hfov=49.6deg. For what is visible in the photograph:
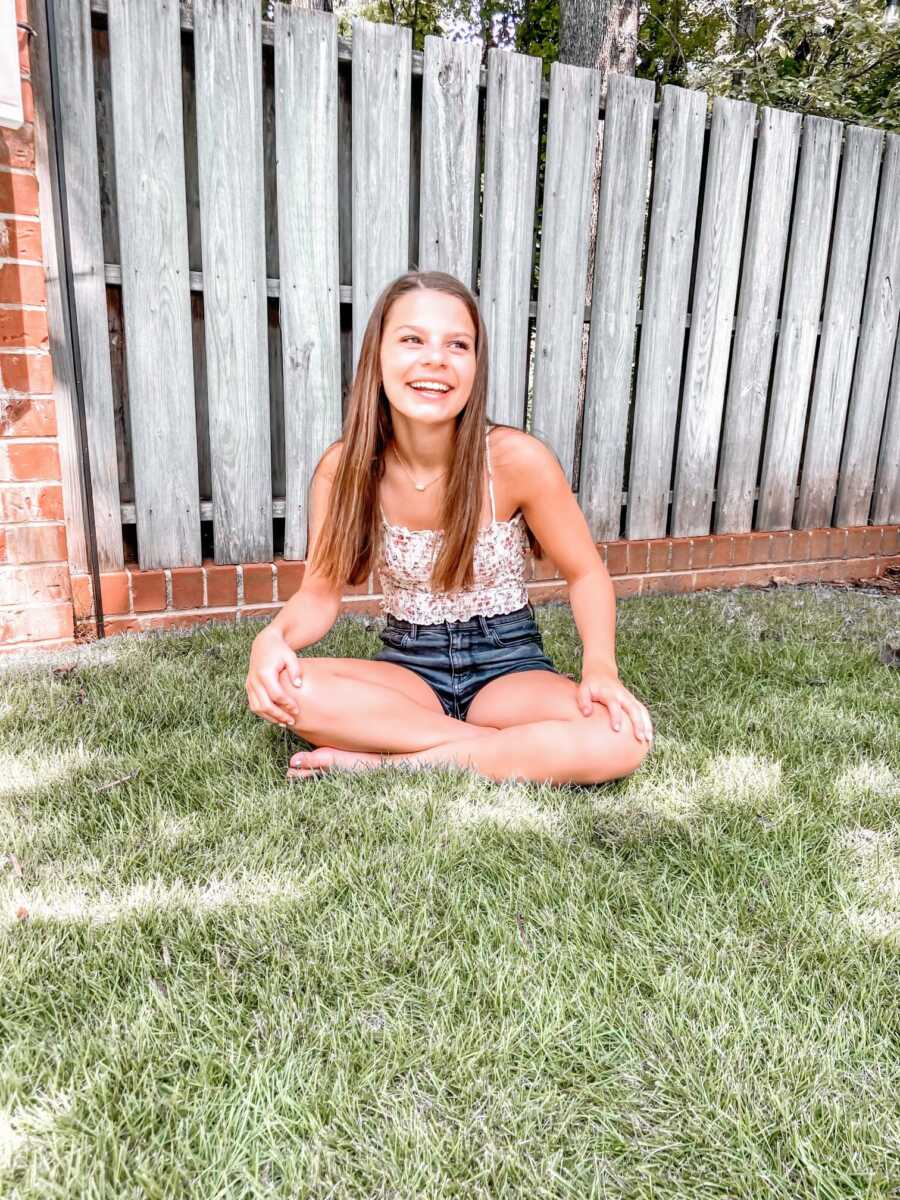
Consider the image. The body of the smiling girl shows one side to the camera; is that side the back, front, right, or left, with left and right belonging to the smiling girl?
front

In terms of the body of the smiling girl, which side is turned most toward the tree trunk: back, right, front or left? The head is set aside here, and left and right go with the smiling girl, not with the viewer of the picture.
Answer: back

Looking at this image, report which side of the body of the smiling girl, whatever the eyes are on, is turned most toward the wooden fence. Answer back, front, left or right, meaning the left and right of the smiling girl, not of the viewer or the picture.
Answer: back

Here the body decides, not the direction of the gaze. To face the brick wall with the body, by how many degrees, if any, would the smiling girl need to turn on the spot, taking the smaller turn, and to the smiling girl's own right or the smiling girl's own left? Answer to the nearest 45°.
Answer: approximately 135° to the smiling girl's own right

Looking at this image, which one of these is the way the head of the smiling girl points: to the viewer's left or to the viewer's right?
to the viewer's right
